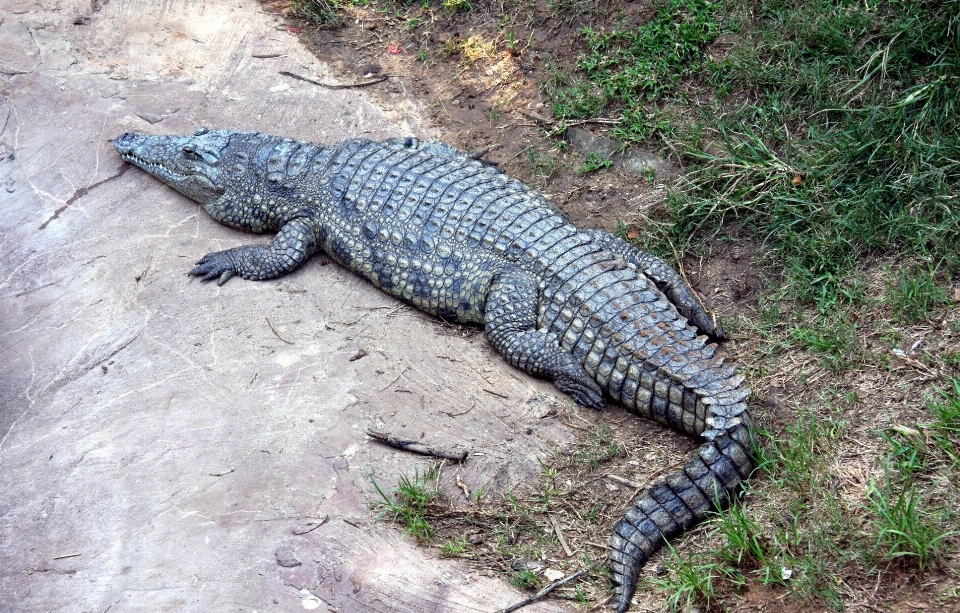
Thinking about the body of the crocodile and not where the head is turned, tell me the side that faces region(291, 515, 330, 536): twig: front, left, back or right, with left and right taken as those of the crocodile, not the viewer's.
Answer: left

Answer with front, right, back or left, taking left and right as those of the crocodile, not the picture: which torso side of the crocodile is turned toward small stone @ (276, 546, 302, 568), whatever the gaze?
left

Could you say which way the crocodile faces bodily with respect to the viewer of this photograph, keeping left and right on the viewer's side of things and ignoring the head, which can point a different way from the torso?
facing away from the viewer and to the left of the viewer

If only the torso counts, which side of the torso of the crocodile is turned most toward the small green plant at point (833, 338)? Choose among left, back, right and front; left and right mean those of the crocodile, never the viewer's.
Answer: back

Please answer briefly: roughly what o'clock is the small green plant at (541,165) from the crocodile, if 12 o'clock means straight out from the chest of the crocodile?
The small green plant is roughly at 2 o'clock from the crocodile.

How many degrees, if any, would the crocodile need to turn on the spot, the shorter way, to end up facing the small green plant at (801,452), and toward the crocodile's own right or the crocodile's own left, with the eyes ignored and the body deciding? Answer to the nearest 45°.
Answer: approximately 180°

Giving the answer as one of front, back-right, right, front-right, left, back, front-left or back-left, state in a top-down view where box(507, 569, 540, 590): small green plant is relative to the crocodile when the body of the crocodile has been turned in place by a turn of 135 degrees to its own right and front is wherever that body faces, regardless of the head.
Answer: right

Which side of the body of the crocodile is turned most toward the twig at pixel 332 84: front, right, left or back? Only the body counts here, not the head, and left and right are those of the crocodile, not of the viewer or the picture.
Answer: front

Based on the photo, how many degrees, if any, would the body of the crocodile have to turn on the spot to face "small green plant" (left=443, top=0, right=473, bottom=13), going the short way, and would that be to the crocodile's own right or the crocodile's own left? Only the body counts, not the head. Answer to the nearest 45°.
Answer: approximately 45° to the crocodile's own right

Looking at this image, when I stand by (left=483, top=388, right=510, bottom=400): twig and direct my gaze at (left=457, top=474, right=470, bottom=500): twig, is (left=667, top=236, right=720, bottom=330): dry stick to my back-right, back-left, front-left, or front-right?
back-left

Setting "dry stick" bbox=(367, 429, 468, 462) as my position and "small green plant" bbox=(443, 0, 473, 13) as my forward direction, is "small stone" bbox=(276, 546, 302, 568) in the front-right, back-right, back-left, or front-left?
back-left
